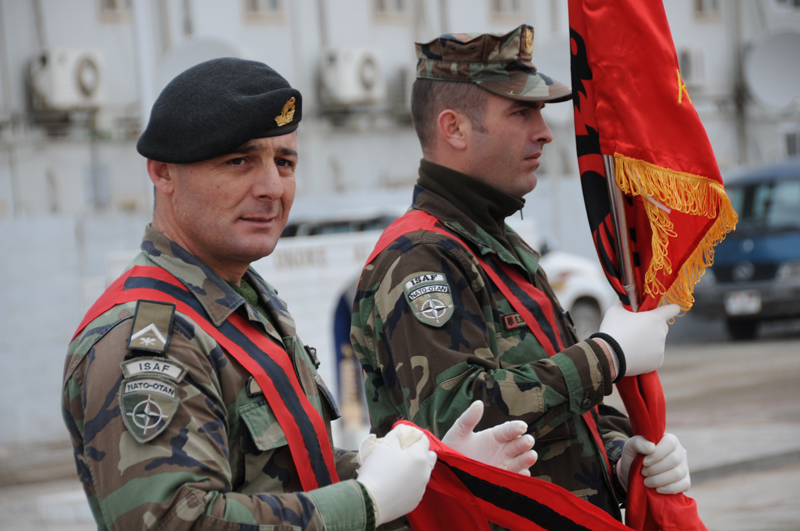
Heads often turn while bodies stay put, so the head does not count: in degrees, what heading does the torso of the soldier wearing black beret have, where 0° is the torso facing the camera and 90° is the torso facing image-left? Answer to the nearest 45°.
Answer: approximately 315°

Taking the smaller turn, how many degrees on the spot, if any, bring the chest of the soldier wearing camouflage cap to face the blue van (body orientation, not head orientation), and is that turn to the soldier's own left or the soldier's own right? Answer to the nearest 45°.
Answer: approximately 90° to the soldier's own left

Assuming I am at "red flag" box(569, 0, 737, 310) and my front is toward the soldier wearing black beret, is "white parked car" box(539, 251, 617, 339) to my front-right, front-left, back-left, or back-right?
back-right

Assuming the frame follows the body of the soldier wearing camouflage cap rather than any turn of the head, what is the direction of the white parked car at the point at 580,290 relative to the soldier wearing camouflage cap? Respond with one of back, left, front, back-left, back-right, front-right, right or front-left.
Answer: left

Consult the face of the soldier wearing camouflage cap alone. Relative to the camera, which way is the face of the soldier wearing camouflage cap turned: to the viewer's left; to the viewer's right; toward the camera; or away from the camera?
to the viewer's right

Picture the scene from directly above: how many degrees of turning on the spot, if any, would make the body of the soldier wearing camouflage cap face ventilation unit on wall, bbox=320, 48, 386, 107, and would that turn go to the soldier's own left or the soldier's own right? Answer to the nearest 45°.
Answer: approximately 90° to the soldier's own left

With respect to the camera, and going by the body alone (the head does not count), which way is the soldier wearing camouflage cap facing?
to the viewer's right

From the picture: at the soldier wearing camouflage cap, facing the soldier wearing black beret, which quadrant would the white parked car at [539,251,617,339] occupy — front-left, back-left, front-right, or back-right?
back-right

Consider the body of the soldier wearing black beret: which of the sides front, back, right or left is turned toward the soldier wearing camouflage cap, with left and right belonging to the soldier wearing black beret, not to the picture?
left
